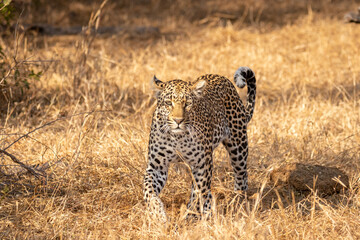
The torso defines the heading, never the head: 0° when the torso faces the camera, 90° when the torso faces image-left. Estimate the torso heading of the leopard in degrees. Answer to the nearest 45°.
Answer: approximately 45°
